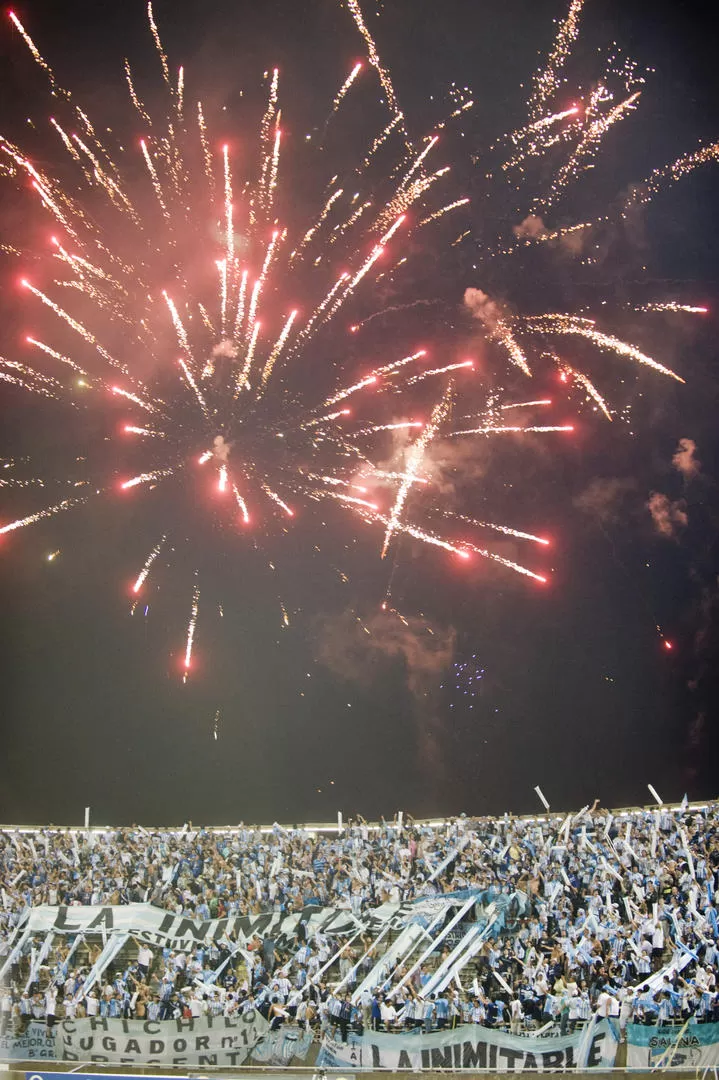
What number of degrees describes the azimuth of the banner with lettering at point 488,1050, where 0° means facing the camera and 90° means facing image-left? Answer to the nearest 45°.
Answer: approximately 0°

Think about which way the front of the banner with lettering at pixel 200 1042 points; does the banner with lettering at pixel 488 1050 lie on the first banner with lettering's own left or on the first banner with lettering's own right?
on the first banner with lettering's own left

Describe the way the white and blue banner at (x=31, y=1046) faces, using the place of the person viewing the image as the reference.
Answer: facing the viewer

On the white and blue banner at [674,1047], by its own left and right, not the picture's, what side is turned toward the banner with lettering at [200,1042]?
right

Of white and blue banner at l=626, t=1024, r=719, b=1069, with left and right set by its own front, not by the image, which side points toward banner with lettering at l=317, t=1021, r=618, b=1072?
right

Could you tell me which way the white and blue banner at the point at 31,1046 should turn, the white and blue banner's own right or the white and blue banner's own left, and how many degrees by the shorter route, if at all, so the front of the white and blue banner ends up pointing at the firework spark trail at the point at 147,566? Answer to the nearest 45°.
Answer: approximately 180°

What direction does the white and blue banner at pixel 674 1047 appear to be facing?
toward the camera
